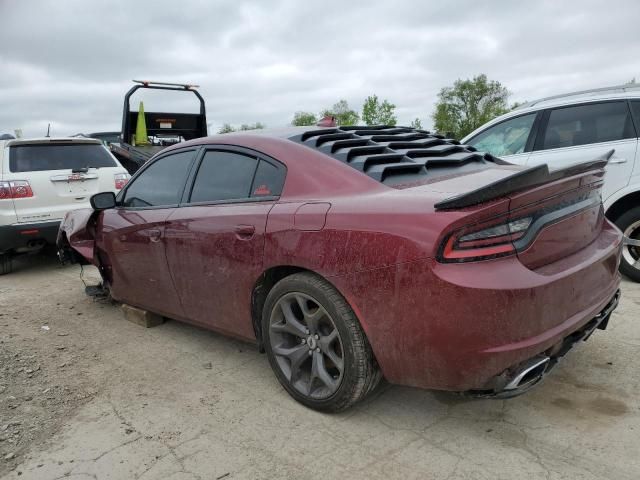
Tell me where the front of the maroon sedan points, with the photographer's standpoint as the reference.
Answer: facing away from the viewer and to the left of the viewer

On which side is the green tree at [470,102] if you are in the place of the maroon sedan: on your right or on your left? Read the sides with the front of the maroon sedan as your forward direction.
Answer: on your right

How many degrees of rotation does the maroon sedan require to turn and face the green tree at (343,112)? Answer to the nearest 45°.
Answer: approximately 45° to its right

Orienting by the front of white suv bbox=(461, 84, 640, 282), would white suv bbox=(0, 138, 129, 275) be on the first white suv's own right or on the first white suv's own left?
on the first white suv's own left

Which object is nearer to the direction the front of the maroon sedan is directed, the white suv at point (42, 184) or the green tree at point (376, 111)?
the white suv

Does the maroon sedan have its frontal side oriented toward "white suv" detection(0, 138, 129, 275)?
yes
